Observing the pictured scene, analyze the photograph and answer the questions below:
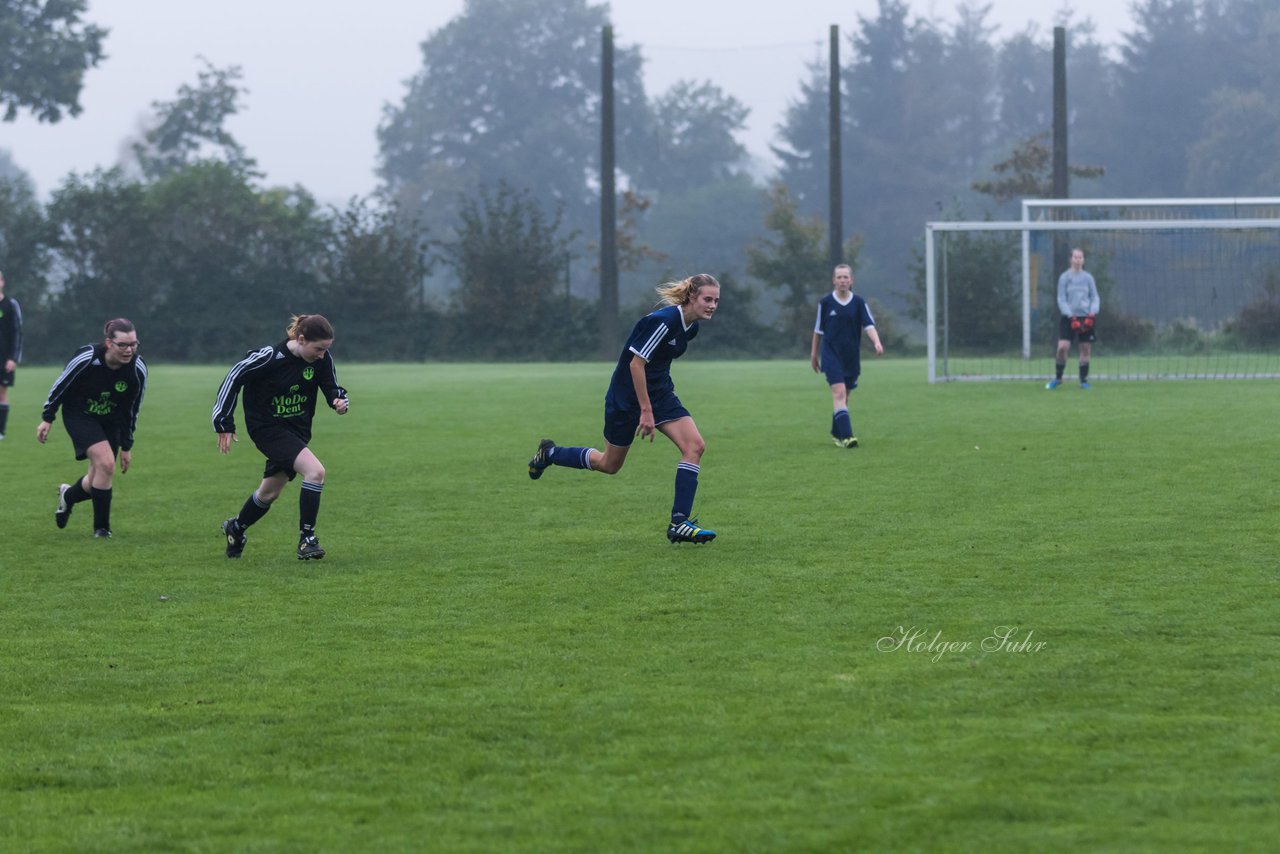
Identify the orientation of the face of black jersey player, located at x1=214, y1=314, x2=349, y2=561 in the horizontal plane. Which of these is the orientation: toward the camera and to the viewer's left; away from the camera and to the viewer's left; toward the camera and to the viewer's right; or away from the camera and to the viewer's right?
toward the camera and to the viewer's right

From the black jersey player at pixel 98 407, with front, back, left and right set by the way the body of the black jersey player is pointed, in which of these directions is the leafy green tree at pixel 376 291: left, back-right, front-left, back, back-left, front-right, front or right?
back-left

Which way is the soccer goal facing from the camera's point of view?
toward the camera

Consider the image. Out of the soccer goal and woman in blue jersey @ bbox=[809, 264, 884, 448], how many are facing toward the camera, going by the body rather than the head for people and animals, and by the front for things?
2

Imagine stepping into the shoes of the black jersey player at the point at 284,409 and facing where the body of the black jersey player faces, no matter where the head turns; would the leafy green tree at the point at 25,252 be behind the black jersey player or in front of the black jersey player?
behind

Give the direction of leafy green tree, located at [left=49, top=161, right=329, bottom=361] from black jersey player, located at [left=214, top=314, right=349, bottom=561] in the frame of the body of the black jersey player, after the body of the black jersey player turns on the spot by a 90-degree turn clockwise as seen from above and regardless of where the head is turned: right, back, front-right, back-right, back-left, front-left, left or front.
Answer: back-right

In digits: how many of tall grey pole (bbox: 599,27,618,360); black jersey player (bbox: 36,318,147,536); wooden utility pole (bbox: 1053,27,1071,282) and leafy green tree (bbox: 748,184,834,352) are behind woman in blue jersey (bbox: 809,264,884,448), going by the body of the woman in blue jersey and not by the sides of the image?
3

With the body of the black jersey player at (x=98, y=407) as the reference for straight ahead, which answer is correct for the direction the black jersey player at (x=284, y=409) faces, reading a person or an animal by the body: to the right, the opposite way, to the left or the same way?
the same way

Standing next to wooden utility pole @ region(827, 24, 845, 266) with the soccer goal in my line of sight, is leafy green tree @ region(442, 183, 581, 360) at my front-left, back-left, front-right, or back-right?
back-right

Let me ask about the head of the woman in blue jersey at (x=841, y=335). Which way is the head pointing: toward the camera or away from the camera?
toward the camera

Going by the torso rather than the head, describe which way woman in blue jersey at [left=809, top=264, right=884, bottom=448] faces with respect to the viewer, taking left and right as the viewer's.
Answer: facing the viewer

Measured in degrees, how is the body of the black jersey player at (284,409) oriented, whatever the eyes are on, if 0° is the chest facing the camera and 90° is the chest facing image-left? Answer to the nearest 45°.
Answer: approximately 315°

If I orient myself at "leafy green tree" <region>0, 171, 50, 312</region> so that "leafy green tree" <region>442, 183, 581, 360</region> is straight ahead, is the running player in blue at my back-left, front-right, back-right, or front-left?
front-right

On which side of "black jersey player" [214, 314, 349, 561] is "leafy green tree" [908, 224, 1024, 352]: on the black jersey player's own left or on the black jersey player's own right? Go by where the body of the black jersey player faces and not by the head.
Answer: on the black jersey player's own left

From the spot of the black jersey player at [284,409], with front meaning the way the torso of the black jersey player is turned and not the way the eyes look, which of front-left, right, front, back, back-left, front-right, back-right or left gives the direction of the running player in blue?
front-left
